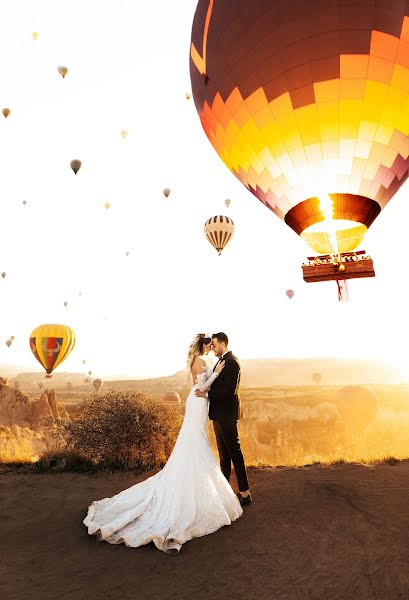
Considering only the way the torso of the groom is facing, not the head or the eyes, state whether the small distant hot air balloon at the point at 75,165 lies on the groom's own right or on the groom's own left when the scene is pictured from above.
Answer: on the groom's own right

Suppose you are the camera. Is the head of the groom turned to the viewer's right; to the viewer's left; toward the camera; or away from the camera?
to the viewer's left

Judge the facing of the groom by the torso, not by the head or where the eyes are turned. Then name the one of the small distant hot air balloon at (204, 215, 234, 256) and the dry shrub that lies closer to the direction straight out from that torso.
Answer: the dry shrub

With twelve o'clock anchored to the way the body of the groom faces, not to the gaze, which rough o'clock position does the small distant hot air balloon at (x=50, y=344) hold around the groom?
The small distant hot air balloon is roughly at 2 o'clock from the groom.

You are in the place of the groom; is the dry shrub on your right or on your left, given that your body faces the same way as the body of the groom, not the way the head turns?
on your right

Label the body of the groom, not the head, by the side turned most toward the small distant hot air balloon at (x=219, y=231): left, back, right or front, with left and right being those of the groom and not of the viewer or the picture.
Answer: right

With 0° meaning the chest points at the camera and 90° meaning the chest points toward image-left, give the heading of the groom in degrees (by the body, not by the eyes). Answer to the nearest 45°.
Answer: approximately 90°
